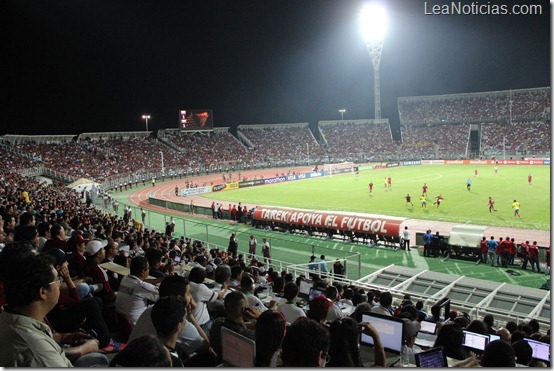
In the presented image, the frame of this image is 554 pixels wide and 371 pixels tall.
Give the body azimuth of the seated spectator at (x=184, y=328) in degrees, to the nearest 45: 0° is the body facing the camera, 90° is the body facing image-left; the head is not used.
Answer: approximately 225°

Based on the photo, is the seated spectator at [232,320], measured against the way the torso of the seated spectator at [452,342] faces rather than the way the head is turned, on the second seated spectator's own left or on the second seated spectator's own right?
on the second seated spectator's own left

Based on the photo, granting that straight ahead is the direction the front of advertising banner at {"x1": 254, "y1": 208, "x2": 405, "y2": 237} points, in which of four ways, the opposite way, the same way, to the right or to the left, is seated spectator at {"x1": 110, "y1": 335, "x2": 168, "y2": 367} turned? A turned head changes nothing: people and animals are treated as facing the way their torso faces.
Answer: the opposite way

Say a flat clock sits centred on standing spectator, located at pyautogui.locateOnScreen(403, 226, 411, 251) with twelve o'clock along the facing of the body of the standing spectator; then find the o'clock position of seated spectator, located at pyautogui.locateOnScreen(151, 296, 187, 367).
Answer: The seated spectator is roughly at 6 o'clock from the standing spectator.

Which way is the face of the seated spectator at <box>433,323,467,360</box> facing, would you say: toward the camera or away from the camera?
away from the camera

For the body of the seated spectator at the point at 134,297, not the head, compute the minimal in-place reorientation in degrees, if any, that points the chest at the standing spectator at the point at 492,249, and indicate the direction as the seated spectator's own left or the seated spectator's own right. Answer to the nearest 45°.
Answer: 0° — they already face them

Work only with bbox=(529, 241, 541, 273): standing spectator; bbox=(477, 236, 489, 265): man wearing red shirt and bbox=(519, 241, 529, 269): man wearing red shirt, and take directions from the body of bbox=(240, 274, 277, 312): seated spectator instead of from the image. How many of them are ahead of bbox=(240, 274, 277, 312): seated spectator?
3

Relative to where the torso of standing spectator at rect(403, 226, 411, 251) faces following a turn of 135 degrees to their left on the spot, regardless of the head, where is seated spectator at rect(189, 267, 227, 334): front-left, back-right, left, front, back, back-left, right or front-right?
front-left

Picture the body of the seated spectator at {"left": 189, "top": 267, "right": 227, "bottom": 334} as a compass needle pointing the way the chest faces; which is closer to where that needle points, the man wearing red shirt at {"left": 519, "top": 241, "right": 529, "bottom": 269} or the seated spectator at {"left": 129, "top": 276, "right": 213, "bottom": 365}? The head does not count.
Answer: the man wearing red shirt

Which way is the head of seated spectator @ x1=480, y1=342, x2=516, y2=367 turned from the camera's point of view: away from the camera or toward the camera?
away from the camera

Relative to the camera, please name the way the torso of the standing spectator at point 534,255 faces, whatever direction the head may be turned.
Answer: away from the camera

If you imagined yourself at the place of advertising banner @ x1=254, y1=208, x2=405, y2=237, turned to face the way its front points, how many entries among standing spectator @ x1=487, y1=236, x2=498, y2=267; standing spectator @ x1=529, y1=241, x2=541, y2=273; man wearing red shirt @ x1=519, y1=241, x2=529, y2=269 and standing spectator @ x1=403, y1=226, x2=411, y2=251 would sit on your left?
4

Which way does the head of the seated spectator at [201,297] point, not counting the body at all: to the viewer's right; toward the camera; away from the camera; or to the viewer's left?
away from the camera

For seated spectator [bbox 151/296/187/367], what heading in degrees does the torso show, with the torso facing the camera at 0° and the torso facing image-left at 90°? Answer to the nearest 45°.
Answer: approximately 225°

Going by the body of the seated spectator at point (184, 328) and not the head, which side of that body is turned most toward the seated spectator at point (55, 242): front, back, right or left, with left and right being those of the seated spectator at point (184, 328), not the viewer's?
left
